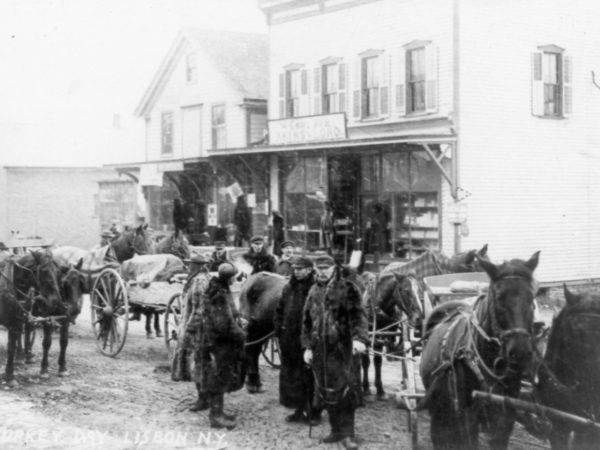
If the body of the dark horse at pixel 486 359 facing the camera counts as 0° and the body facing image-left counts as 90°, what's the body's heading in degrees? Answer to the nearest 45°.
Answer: approximately 315°

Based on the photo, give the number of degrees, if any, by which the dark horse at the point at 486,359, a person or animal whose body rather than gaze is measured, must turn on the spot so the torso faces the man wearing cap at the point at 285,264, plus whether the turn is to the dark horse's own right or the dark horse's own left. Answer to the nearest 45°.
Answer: approximately 180°
